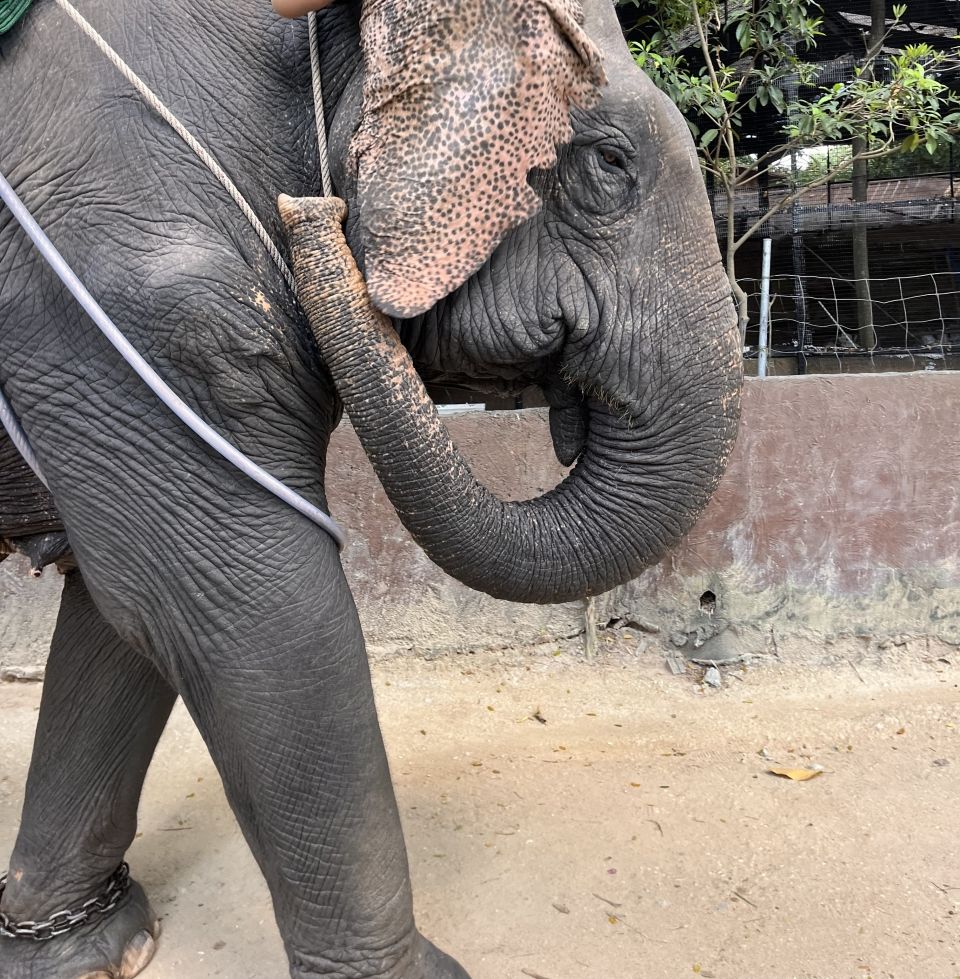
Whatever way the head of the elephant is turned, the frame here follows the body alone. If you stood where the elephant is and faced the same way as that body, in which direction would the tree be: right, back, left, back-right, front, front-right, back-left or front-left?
front-left

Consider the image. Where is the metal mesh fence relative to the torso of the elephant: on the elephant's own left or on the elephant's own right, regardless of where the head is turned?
on the elephant's own left

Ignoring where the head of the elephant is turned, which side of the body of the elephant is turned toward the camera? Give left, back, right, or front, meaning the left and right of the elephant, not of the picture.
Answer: right
